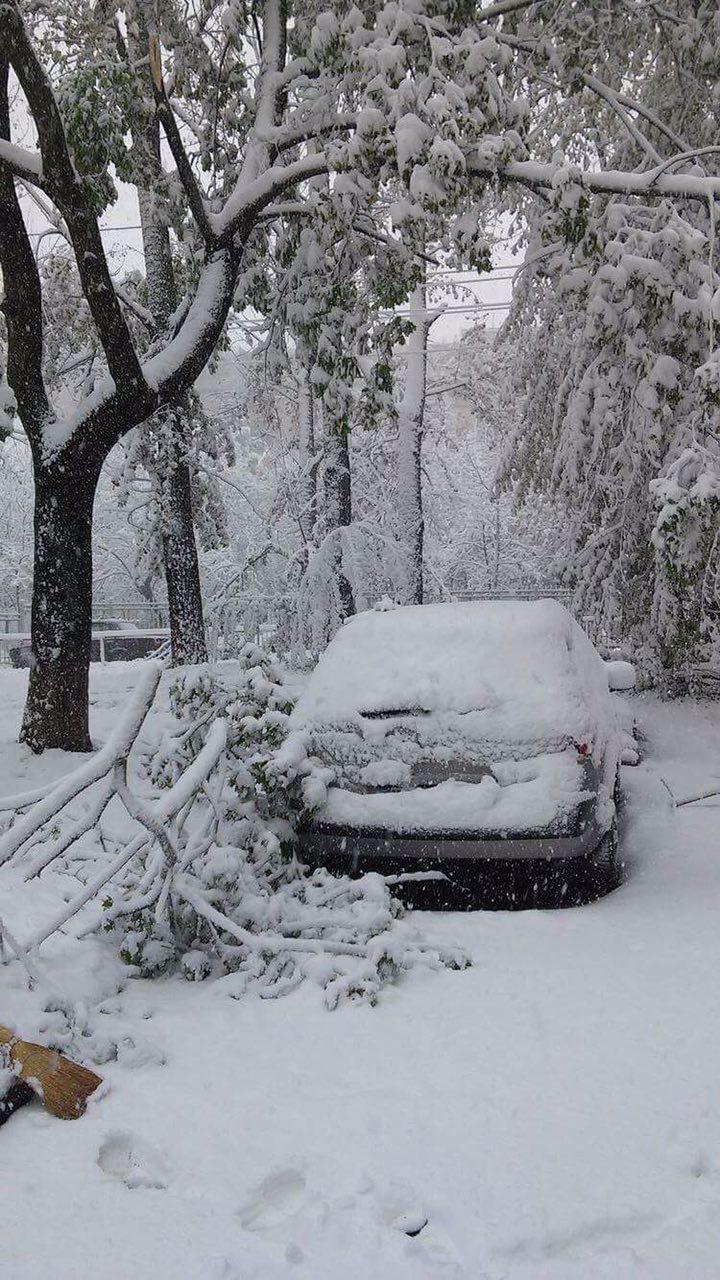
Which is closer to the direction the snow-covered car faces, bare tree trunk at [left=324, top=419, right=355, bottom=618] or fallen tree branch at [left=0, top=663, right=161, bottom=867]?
the bare tree trunk

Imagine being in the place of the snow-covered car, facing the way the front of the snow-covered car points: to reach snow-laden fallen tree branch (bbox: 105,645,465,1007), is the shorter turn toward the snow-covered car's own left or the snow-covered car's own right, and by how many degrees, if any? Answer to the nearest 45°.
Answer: approximately 90° to the snow-covered car's own left

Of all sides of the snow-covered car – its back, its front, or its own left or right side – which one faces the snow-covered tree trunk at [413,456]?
front

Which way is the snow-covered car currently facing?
away from the camera

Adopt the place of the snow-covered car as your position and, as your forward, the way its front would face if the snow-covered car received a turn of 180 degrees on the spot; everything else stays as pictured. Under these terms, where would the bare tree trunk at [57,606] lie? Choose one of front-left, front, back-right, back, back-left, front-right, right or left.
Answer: back-right

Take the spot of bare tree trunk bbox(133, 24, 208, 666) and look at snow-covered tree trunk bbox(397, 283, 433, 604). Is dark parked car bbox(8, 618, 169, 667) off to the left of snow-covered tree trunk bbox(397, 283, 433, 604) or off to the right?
left

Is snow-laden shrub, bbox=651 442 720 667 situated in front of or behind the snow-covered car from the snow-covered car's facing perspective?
in front

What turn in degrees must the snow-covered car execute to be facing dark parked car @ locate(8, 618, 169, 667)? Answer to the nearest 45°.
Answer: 0° — it already faces it

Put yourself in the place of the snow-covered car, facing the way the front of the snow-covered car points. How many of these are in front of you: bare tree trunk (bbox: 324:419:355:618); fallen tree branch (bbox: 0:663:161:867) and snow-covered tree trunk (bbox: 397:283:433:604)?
2

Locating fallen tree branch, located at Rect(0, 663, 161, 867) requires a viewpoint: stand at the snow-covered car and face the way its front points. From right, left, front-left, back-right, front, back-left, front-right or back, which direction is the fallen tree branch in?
back-left
